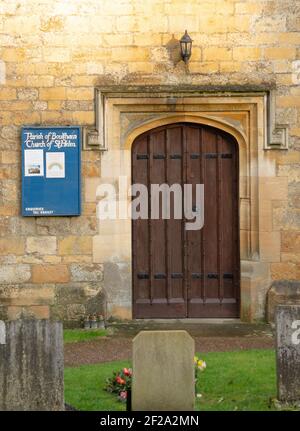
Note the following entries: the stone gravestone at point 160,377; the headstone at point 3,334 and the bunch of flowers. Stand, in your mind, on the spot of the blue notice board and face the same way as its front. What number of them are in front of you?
3

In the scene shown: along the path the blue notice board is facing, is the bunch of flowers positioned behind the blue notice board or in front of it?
in front

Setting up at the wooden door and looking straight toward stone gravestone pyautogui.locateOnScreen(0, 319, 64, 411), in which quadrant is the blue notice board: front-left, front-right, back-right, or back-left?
front-right

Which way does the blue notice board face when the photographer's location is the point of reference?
facing the viewer

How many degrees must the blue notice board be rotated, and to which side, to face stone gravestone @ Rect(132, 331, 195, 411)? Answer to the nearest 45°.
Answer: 0° — it already faces it

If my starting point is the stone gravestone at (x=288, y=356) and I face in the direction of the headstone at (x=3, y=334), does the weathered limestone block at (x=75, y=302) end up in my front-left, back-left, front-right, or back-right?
front-right

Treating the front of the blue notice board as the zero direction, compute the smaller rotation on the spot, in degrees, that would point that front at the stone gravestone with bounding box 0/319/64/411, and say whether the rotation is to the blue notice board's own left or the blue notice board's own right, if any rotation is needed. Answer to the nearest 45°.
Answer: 0° — it already faces it

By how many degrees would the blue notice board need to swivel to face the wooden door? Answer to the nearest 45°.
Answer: approximately 90° to its left

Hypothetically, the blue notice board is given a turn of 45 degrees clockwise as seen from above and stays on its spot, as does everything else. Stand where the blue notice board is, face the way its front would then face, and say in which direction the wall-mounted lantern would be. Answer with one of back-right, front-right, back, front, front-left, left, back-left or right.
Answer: back-left
